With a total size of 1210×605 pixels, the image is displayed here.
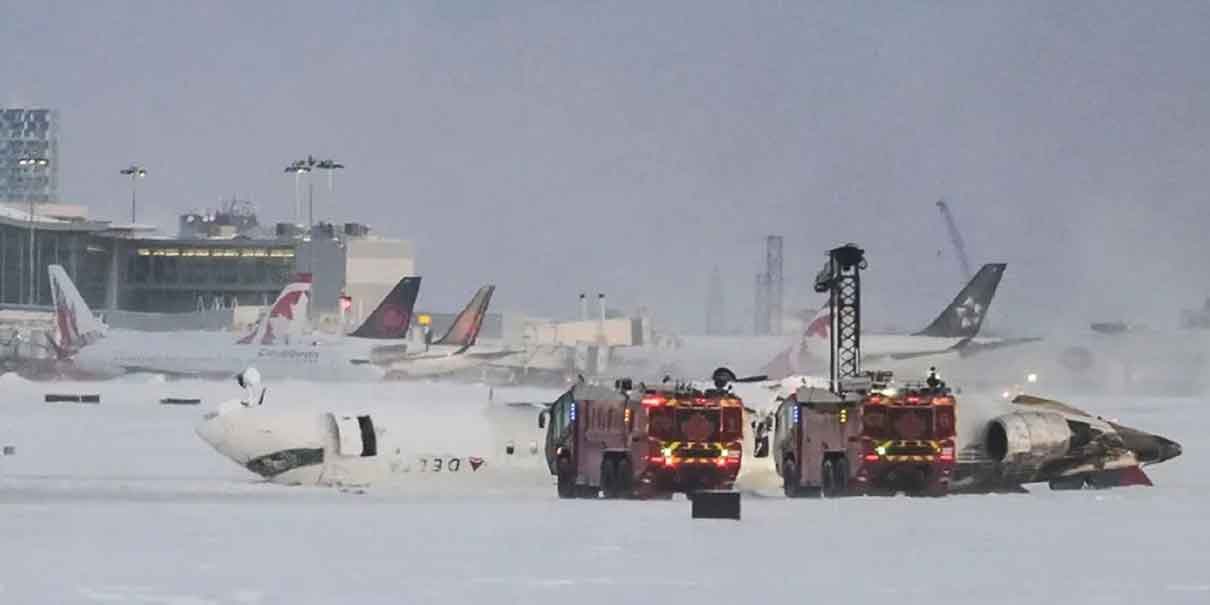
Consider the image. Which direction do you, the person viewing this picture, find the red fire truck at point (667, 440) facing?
facing away from the viewer and to the left of the viewer
